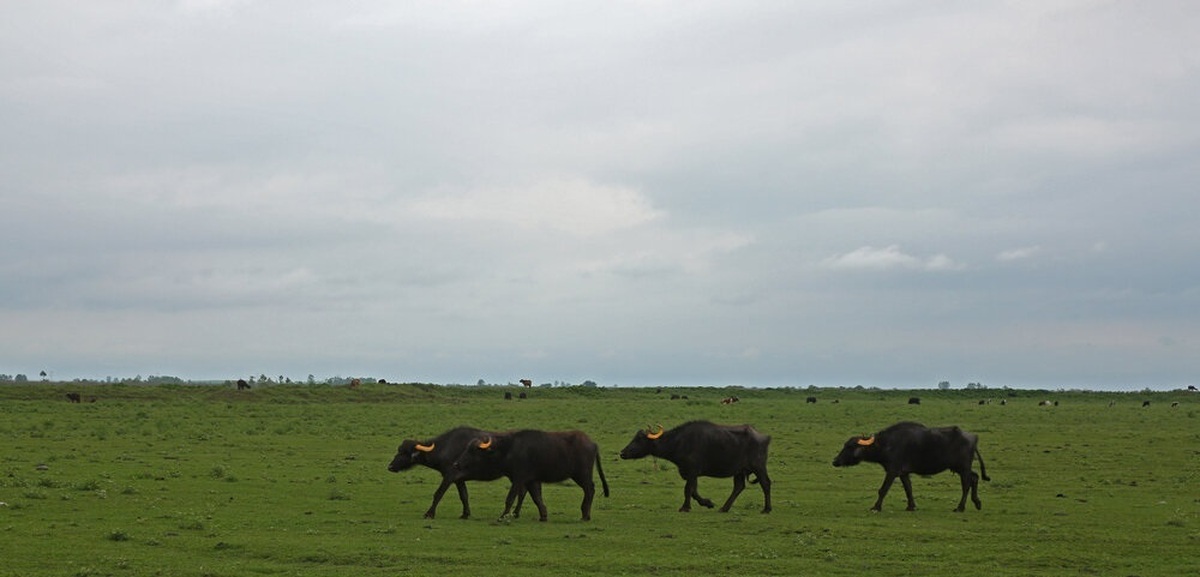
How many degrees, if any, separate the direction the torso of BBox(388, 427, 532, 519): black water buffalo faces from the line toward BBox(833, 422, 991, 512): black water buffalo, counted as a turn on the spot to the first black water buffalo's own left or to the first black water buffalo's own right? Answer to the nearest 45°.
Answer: approximately 180°

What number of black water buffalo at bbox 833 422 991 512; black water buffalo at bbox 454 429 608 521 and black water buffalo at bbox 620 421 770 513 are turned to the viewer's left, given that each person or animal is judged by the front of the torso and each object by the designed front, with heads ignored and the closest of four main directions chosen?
3

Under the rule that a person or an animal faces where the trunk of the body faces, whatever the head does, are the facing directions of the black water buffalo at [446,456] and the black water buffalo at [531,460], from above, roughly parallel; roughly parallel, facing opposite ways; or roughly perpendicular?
roughly parallel

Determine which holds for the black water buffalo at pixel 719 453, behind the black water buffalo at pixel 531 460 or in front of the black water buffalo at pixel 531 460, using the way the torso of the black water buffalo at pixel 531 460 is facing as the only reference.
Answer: behind

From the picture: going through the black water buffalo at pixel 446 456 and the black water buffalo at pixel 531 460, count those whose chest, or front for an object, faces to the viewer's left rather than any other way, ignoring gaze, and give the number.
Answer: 2

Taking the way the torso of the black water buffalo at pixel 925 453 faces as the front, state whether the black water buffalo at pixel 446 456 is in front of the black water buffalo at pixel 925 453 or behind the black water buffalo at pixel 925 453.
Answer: in front

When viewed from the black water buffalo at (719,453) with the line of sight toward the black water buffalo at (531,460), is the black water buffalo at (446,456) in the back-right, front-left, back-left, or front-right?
front-right

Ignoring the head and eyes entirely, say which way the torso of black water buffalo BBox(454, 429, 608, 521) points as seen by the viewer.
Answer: to the viewer's left

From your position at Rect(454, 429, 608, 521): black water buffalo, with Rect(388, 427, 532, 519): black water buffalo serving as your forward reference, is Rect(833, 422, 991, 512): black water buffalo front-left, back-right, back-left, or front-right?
back-right

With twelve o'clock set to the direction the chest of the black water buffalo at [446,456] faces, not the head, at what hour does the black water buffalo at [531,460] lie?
the black water buffalo at [531,460] is roughly at 7 o'clock from the black water buffalo at [446,456].

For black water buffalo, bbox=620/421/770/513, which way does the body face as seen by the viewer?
to the viewer's left

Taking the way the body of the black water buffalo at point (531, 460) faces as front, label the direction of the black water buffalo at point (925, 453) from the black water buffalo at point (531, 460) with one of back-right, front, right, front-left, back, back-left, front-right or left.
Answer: back

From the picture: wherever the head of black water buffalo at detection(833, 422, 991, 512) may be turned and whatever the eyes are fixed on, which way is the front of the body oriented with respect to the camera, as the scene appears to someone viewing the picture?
to the viewer's left

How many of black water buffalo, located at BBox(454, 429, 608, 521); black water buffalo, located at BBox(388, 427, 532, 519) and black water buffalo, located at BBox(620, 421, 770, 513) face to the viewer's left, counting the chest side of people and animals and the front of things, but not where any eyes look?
3

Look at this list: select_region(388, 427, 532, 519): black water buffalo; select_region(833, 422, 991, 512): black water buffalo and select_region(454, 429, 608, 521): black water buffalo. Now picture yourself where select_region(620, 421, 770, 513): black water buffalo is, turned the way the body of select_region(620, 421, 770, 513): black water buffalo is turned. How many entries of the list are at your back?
1

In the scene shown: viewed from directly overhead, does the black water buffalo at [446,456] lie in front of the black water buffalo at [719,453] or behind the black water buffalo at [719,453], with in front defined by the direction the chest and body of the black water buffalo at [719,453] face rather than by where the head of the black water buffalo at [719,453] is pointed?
in front

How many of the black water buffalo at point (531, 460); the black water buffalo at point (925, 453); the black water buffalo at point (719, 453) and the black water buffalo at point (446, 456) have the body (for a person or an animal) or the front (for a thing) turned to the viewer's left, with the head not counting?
4

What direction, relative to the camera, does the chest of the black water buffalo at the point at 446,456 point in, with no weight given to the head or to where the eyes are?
to the viewer's left
